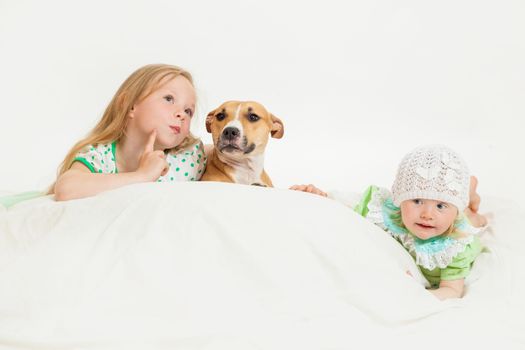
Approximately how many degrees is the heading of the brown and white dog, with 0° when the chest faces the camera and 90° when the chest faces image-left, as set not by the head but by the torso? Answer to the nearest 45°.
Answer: approximately 0°
